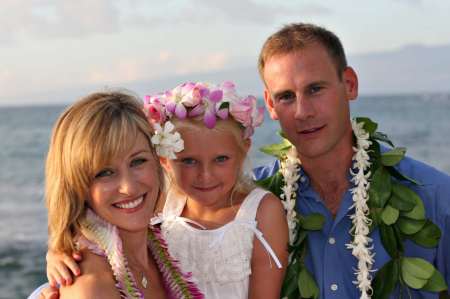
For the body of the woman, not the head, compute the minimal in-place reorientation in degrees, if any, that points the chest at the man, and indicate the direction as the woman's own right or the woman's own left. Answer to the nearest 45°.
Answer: approximately 90° to the woman's own left

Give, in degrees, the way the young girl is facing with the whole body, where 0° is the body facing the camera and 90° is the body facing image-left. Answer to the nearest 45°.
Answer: approximately 0°

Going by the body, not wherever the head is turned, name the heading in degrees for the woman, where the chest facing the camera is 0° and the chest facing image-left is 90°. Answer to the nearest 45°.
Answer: approximately 315°
